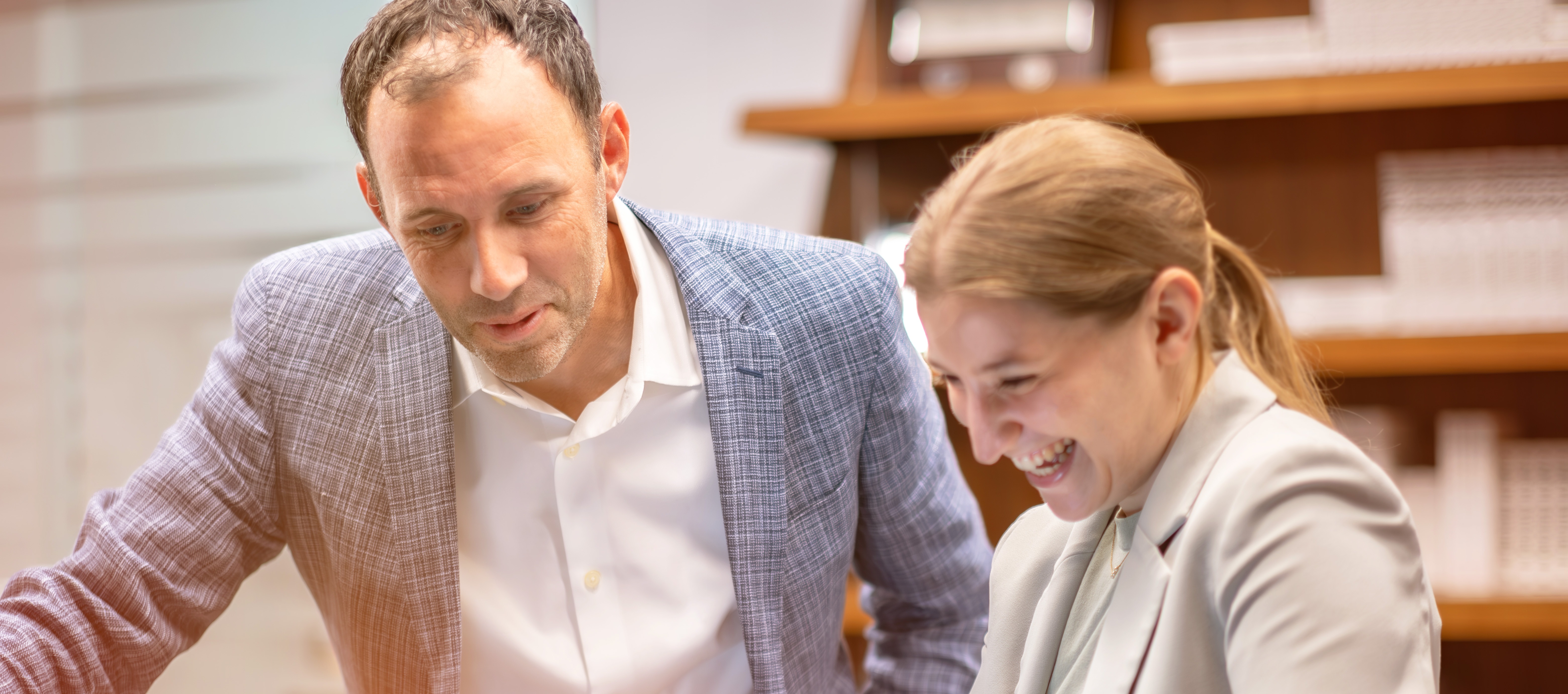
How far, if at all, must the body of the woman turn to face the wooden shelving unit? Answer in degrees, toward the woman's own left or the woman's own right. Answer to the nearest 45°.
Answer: approximately 135° to the woman's own right

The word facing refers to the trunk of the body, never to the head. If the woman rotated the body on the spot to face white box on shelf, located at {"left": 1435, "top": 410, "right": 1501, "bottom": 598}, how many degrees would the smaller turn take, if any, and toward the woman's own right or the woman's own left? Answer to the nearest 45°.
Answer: approximately 135° to the woman's own right

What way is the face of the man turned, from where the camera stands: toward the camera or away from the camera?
toward the camera

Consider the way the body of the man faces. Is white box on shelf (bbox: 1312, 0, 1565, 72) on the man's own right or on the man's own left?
on the man's own left

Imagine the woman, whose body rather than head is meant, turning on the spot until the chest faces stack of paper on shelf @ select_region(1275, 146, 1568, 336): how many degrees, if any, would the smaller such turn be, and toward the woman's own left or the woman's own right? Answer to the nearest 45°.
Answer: approximately 135° to the woman's own right

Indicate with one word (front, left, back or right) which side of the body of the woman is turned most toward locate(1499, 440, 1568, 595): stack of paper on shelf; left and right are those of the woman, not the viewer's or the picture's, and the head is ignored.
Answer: back

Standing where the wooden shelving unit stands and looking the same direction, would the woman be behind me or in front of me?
in front

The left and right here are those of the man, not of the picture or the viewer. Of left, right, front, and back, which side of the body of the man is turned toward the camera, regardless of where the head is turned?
front

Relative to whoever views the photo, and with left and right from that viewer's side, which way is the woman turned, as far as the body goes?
facing the viewer and to the left of the viewer

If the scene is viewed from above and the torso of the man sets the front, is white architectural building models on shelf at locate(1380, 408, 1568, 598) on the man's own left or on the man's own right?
on the man's own left

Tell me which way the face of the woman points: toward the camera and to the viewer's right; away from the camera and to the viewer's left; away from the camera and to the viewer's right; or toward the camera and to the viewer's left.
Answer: toward the camera and to the viewer's left

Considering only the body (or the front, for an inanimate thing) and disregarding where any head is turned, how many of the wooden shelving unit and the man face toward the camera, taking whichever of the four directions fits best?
2

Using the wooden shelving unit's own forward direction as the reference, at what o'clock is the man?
The man is roughly at 1 o'clock from the wooden shelving unit.

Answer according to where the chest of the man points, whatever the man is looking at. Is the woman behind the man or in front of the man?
in front
